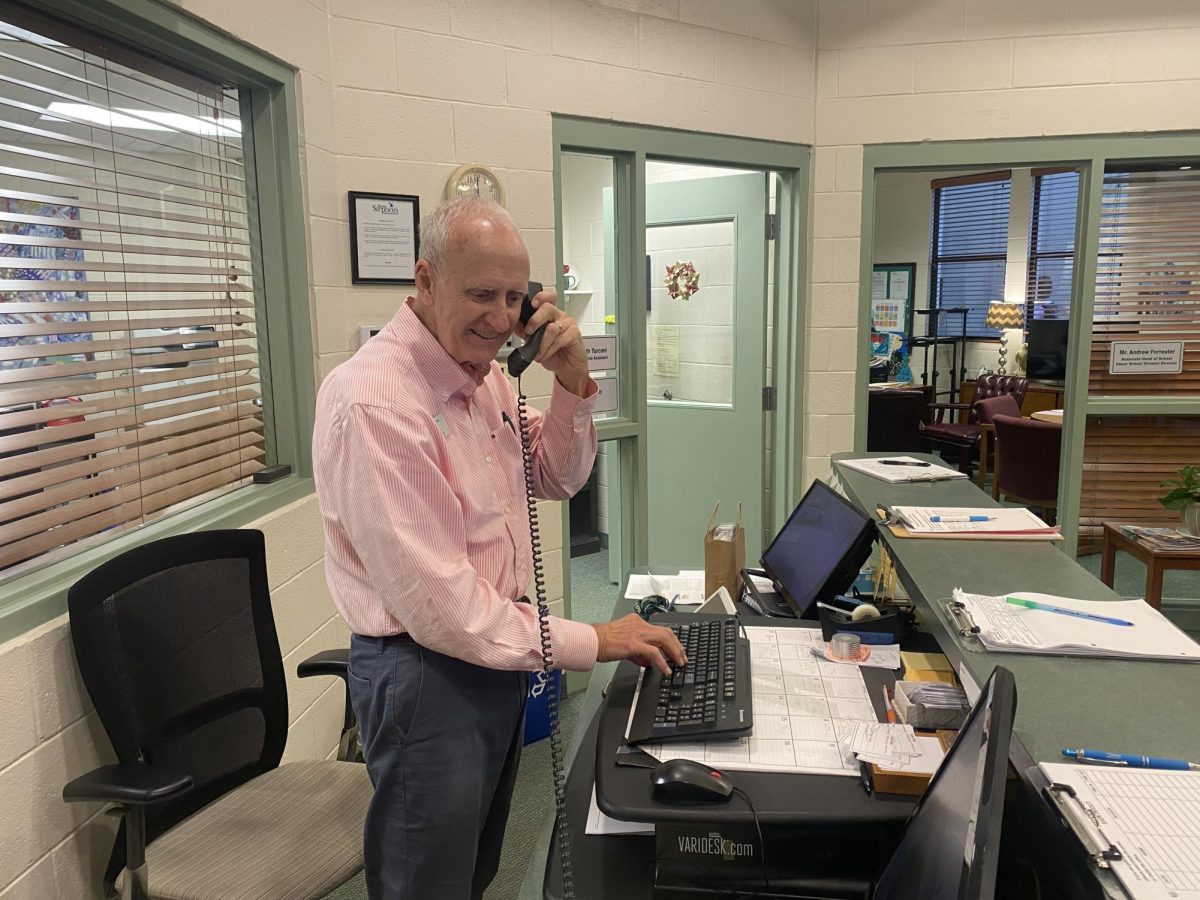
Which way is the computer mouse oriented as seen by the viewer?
to the viewer's right

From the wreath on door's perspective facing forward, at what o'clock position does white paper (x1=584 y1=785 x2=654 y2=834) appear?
The white paper is roughly at 12 o'clock from the wreath on door.

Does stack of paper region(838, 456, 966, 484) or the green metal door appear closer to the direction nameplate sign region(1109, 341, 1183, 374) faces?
the stack of paper

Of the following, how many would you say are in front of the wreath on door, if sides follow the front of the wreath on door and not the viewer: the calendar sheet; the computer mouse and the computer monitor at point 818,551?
3

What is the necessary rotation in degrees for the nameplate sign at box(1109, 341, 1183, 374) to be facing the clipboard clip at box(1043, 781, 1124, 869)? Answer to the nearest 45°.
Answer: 0° — it already faces it

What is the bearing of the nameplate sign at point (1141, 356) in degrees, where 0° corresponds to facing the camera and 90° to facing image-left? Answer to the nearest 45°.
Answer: approximately 0°

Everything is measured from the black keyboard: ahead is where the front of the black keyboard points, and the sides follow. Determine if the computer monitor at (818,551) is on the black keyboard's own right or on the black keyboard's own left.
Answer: on the black keyboard's own right

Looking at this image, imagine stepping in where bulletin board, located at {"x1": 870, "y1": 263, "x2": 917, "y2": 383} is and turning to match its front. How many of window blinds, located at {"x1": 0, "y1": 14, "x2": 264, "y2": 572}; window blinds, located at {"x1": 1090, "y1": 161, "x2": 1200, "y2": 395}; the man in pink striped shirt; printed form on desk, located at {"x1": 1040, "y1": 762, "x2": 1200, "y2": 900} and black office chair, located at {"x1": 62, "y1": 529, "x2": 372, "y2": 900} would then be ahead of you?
5

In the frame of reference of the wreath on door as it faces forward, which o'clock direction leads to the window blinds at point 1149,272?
The window blinds is roughly at 9 o'clock from the wreath on door.

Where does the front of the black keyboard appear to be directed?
to the viewer's left

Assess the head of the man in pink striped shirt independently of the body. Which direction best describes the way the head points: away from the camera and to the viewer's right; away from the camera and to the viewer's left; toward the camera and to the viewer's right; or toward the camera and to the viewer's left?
toward the camera and to the viewer's right
